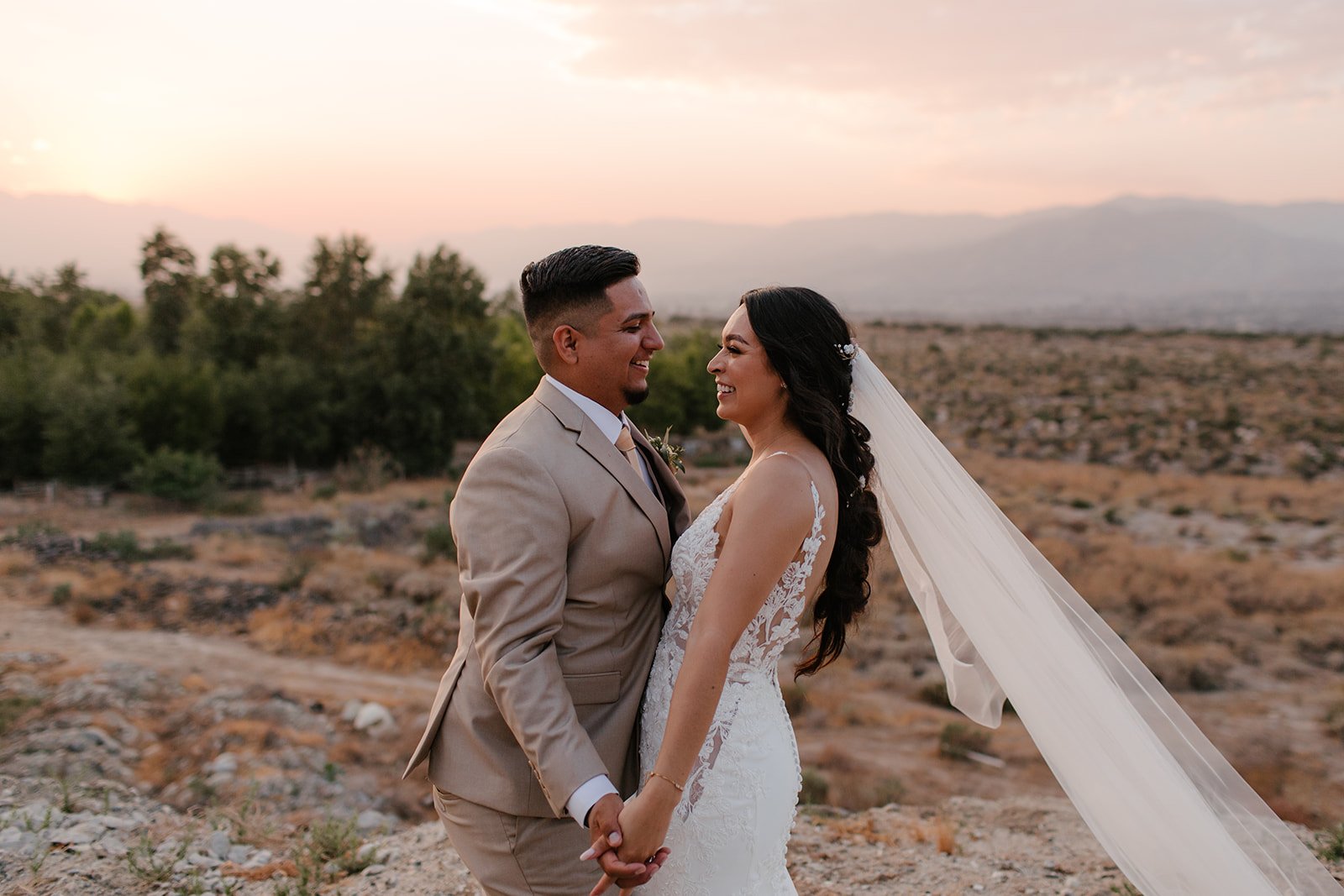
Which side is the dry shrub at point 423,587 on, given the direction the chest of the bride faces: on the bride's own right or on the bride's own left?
on the bride's own right

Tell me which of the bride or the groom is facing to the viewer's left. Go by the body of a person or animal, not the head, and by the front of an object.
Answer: the bride

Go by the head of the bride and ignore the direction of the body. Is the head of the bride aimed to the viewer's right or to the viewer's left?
to the viewer's left

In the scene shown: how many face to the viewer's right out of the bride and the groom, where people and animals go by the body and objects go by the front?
1

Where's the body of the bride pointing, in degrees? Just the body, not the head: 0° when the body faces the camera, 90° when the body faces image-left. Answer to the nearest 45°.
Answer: approximately 90°

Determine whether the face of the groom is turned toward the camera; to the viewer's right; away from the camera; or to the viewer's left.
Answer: to the viewer's right

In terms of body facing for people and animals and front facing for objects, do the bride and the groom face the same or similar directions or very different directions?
very different directions

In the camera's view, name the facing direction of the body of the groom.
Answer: to the viewer's right
